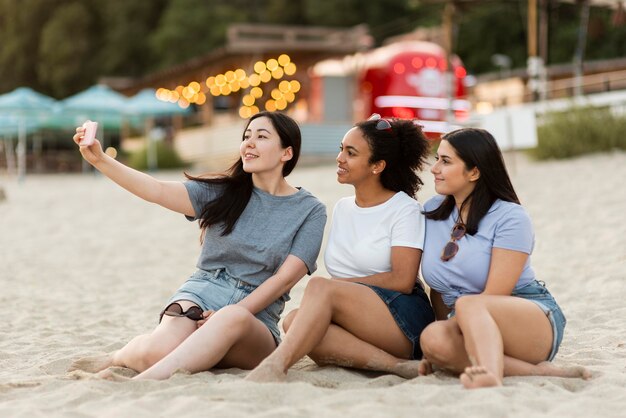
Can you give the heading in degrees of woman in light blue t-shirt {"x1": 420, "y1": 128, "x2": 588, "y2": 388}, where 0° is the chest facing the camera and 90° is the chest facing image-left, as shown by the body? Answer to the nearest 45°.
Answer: approximately 45°

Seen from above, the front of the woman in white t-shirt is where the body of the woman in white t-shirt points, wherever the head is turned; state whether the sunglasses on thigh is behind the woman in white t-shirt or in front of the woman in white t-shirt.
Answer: in front

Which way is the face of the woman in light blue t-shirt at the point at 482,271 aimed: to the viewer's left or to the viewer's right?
to the viewer's left

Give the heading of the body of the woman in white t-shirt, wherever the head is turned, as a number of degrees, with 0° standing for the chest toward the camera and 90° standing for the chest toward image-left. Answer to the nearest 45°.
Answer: approximately 45°

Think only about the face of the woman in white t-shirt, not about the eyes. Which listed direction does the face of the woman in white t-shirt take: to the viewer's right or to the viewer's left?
to the viewer's left

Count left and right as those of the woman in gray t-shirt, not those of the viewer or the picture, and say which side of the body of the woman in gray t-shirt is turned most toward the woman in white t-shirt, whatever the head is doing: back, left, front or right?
left

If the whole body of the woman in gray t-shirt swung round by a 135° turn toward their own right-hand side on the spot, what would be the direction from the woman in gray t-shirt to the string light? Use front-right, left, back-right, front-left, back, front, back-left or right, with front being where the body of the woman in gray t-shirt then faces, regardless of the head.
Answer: front

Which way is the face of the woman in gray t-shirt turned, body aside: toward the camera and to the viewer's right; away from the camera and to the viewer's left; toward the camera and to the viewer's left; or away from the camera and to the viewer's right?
toward the camera and to the viewer's left

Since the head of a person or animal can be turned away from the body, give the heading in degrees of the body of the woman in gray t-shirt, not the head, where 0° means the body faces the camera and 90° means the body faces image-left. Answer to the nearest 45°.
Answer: approximately 45°

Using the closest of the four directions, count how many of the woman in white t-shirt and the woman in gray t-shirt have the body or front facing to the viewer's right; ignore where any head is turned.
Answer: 0
